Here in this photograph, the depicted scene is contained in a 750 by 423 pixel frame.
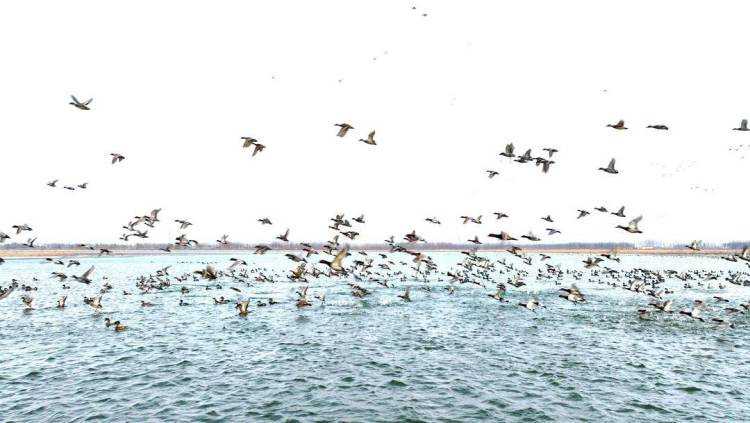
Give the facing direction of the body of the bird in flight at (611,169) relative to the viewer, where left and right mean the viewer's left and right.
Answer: facing to the left of the viewer

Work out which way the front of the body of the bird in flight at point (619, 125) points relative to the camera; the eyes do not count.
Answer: to the viewer's left

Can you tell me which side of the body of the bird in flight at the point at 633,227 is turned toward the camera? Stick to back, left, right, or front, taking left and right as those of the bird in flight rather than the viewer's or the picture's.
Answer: left

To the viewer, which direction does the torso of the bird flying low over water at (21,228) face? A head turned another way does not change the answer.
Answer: to the viewer's left

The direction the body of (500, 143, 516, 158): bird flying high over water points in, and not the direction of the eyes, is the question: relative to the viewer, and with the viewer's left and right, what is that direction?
facing to the left of the viewer

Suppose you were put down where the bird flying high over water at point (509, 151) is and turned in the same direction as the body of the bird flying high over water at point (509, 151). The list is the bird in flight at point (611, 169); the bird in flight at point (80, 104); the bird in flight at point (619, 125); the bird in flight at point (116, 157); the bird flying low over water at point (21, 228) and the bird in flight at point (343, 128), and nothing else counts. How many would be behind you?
2

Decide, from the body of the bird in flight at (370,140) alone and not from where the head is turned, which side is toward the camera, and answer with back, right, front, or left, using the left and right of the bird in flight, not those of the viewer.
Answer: left

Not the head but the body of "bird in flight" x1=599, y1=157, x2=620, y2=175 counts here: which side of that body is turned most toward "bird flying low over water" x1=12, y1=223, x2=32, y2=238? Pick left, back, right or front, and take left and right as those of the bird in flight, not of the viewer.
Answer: front

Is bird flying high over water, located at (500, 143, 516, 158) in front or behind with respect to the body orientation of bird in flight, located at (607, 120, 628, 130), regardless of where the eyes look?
in front
